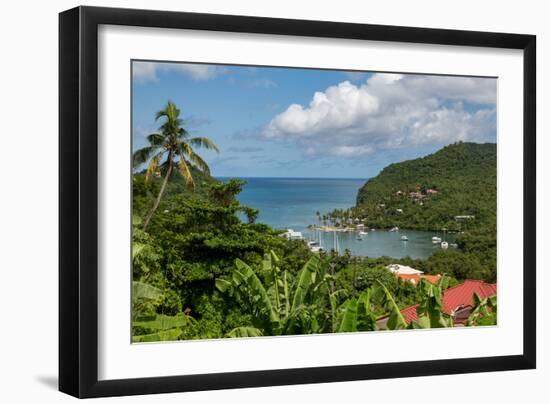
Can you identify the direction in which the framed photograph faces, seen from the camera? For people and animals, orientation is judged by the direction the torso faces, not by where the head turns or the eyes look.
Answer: facing the viewer and to the right of the viewer
